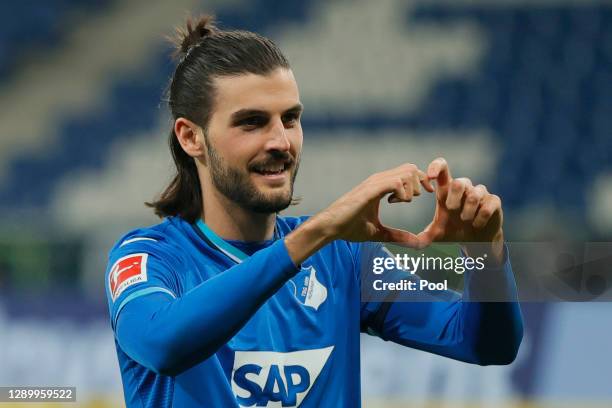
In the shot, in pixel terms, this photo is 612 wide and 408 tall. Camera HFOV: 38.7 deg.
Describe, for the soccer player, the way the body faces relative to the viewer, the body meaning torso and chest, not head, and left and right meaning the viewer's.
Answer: facing the viewer and to the right of the viewer

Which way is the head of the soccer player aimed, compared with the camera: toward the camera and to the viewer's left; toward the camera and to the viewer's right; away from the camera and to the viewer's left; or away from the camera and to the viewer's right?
toward the camera and to the viewer's right
